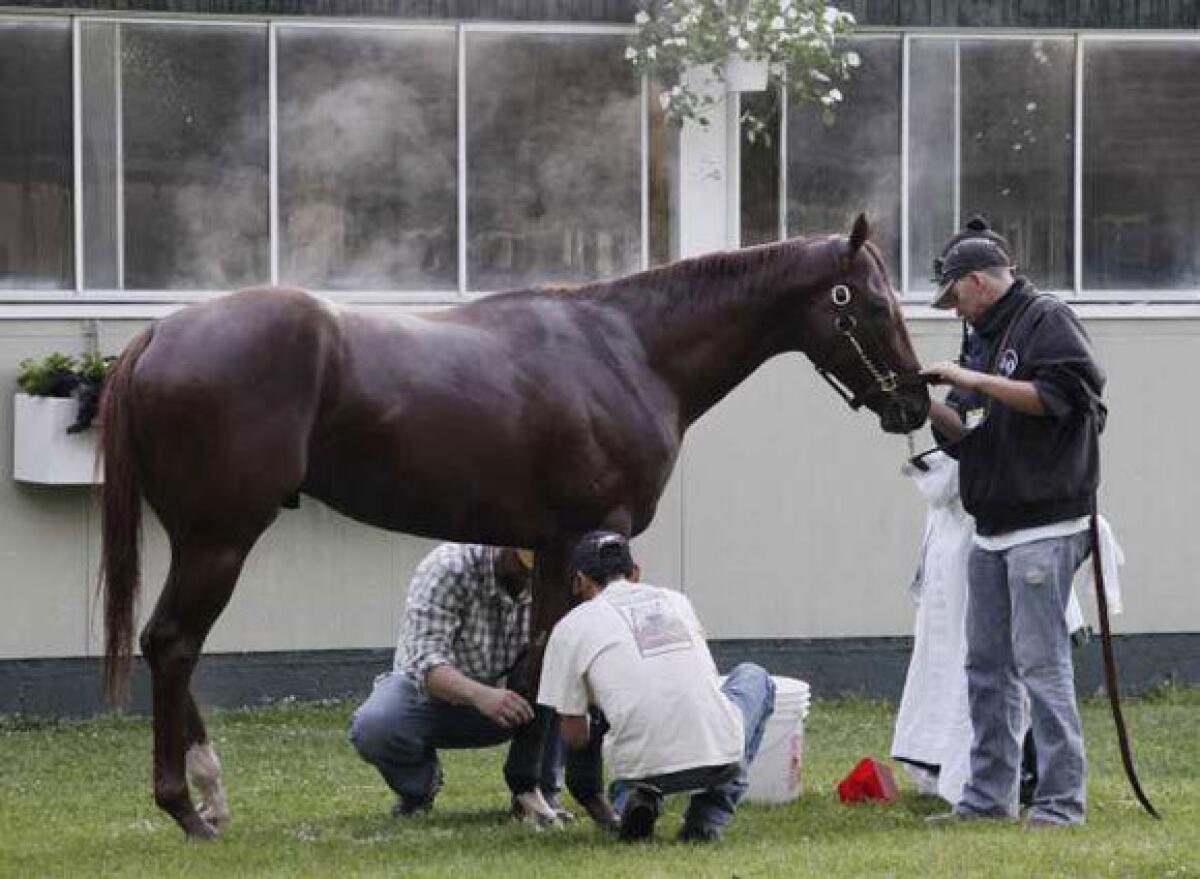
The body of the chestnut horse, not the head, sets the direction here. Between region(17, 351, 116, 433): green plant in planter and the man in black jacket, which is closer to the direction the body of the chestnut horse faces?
the man in black jacket

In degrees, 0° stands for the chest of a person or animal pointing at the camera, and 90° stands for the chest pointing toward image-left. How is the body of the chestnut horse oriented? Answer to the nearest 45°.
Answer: approximately 270°

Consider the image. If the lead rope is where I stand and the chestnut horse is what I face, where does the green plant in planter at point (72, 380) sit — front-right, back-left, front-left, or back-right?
front-right

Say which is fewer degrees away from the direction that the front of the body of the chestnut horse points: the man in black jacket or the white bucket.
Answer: the man in black jacket

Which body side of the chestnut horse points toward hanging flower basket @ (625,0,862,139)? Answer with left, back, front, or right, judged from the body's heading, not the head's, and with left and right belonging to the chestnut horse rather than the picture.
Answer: left

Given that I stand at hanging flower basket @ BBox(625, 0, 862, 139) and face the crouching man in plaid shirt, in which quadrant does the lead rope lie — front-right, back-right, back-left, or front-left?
front-left

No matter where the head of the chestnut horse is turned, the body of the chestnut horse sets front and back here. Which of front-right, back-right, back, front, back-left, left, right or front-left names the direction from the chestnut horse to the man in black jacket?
front

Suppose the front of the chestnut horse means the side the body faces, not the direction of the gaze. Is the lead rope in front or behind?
in front

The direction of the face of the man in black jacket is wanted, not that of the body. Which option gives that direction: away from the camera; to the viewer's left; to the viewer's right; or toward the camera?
to the viewer's left
